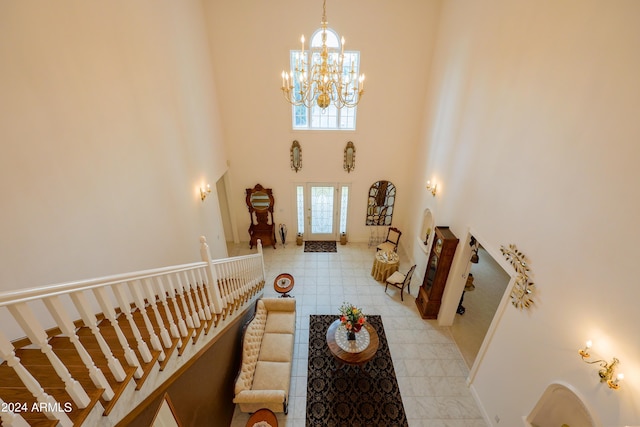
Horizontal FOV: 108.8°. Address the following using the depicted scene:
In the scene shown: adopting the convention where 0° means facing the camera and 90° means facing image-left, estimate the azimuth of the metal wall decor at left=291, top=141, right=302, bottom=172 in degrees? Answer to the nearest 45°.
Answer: approximately 0°

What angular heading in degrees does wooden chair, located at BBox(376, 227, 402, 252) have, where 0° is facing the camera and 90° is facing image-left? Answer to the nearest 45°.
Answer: approximately 45°

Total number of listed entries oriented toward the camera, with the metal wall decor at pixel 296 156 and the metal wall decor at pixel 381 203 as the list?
2

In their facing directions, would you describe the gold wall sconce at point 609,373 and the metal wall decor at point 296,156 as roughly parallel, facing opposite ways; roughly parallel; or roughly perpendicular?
roughly perpendicular

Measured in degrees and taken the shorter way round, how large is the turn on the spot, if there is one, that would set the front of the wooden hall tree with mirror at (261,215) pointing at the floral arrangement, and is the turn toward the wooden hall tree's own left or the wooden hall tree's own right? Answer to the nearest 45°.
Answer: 0° — it already faces it

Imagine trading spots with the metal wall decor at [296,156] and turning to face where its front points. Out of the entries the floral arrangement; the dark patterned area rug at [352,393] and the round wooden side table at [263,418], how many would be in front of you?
3

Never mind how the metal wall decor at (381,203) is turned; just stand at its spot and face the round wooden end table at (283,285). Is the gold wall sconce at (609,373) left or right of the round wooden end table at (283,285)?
left
